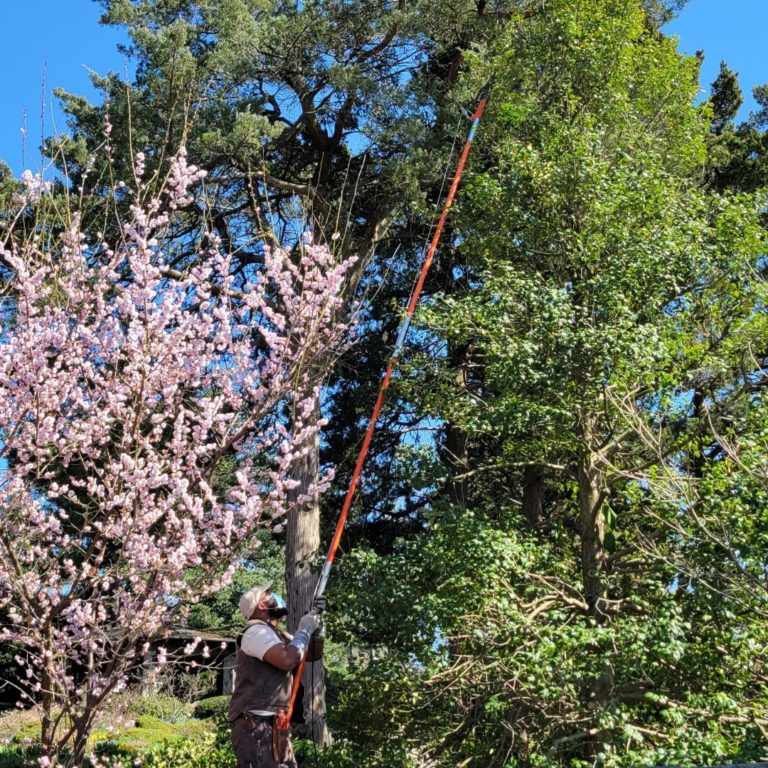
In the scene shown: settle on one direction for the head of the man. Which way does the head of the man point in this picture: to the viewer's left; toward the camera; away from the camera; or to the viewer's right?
to the viewer's right

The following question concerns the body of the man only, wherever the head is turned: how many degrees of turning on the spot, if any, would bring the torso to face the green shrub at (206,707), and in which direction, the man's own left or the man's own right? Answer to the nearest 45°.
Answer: approximately 90° to the man's own left

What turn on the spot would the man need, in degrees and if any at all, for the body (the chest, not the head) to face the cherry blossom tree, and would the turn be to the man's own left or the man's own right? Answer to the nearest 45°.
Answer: approximately 135° to the man's own left

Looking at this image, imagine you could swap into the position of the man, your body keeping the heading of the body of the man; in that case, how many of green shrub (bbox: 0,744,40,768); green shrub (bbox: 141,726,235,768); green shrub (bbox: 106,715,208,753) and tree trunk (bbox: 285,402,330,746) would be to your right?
0

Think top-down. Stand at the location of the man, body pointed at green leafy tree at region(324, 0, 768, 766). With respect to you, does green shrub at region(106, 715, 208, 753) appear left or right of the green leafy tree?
left

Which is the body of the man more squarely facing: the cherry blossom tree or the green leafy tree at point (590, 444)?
the green leafy tree

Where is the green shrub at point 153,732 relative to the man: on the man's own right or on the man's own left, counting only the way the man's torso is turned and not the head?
on the man's own left

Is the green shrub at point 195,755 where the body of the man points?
no

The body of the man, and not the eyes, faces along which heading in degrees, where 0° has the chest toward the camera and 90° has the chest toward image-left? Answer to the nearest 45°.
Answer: approximately 270°
